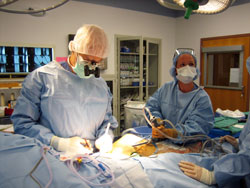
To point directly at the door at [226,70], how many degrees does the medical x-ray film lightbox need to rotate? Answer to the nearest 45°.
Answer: approximately 90° to its left

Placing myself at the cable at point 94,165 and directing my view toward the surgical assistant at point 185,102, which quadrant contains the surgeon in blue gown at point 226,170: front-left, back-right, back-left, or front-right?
front-right

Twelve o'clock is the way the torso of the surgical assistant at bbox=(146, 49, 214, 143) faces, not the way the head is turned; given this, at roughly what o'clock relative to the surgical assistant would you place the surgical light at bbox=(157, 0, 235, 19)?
The surgical light is roughly at 12 o'clock from the surgical assistant.

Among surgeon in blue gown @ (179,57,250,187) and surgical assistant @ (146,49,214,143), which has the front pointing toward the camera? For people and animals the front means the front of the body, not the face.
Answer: the surgical assistant

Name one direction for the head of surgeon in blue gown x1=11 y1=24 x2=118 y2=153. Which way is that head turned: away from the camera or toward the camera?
toward the camera

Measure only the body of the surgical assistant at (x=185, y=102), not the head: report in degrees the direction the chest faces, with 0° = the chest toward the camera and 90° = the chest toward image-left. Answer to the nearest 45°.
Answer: approximately 0°

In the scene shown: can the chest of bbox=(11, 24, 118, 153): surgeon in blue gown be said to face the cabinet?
no

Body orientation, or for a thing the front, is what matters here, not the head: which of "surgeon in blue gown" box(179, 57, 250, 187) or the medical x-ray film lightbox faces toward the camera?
the medical x-ray film lightbox

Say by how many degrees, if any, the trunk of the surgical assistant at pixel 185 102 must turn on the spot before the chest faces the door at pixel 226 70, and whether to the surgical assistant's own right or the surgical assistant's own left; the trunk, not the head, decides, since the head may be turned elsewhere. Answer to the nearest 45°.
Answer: approximately 180°

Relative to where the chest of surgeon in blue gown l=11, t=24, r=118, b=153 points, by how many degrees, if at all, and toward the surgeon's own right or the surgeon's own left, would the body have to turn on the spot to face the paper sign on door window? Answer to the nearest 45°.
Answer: approximately 90° to the surgeon's own left

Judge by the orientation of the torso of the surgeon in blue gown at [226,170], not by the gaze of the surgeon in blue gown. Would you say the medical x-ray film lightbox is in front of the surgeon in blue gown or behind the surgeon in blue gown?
in front

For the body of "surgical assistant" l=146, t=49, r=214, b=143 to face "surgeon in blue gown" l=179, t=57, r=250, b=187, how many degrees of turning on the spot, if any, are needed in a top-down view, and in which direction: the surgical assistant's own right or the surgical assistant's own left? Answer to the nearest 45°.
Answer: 0° — they already face them

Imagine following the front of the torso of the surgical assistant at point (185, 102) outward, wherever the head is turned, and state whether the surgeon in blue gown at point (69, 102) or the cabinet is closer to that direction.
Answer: the surgeon in blue gown

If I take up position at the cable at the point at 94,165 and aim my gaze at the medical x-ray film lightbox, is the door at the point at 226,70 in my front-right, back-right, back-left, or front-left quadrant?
front-right

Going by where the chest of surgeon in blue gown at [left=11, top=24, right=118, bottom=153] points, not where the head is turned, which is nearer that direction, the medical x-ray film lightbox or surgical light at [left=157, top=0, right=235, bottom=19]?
the surgical light

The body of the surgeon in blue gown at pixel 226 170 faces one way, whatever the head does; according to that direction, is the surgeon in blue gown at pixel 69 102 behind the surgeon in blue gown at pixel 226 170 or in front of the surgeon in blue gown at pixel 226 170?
in front

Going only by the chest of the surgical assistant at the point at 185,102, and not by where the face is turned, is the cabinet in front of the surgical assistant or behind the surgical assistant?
behind

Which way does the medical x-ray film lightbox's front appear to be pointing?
toward the camera
